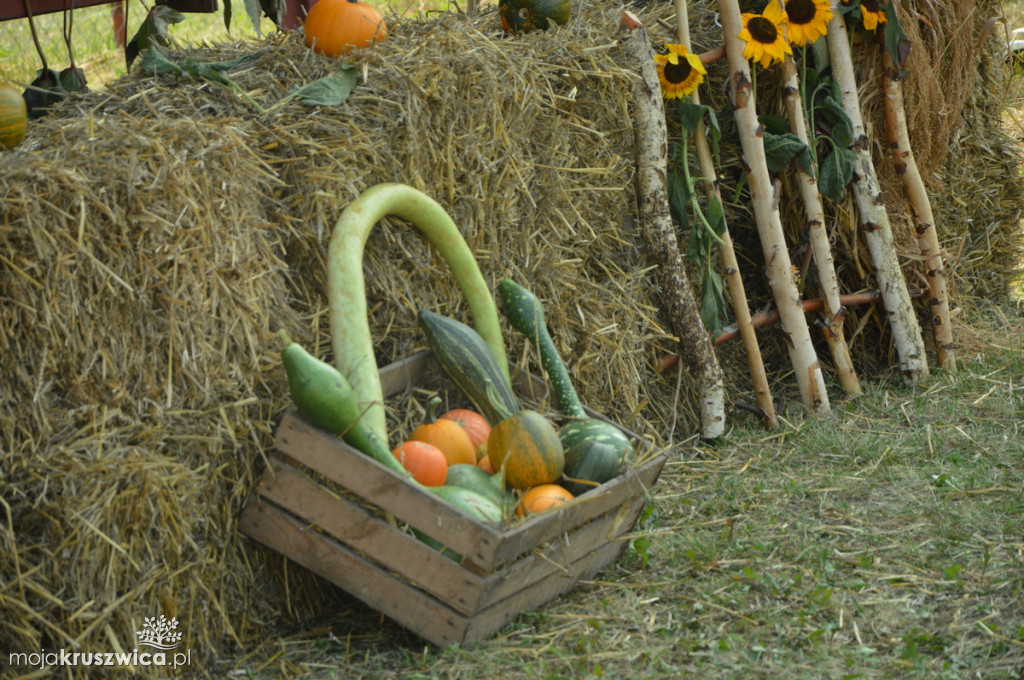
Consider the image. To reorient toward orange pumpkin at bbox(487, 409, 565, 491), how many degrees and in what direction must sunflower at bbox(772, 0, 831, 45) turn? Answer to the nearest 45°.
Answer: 0° — it already faces it

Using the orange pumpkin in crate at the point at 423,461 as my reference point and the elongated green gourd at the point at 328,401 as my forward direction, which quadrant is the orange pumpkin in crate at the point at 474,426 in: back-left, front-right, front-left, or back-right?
back-right

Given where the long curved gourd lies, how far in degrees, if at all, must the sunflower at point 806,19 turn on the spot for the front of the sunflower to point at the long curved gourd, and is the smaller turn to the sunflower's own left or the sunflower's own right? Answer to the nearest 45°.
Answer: approximately 45° to the sunflower's own right

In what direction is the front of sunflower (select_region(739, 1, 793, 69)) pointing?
toward the camera

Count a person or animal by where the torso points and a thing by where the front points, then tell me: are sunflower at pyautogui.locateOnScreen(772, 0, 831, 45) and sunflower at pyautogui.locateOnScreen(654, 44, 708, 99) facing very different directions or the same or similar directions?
same or similar directions

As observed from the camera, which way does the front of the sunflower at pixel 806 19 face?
facing the viewer

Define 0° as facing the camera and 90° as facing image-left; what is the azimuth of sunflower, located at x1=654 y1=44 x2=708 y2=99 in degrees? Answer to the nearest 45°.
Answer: approximately 0°

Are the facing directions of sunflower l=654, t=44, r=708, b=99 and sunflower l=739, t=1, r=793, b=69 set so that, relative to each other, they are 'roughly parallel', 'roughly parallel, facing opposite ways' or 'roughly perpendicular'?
roughly parallel
